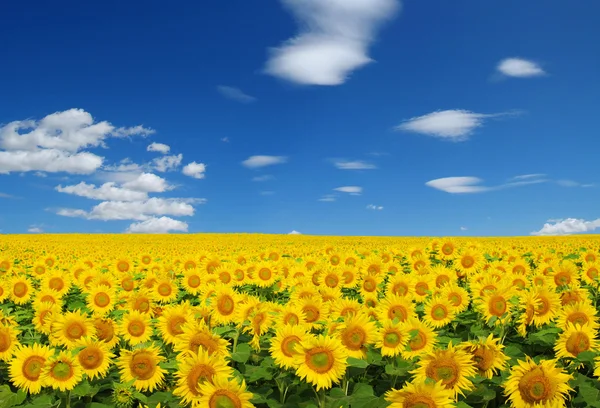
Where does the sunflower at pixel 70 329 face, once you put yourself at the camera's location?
facing the viewer

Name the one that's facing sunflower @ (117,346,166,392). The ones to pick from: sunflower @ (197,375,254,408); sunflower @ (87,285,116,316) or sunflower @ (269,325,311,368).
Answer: sunflower @ (87,285,116,316)

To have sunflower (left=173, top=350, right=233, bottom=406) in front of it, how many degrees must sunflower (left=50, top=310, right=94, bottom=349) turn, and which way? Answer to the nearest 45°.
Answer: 0° — it already faces it

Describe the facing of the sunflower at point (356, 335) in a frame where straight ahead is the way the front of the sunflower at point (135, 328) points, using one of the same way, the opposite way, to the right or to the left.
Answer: the same way

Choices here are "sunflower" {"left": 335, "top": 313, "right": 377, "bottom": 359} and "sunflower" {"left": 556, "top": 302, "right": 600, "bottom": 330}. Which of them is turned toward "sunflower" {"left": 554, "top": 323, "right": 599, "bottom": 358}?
"sunflower" {"left": 556, "top": 302, "right": 600, "bottom": 330}

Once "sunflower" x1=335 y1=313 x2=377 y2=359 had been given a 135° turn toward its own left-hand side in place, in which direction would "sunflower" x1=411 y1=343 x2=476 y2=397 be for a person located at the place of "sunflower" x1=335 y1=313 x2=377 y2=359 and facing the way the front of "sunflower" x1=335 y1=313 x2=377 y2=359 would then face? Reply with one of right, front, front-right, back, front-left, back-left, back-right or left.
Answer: right

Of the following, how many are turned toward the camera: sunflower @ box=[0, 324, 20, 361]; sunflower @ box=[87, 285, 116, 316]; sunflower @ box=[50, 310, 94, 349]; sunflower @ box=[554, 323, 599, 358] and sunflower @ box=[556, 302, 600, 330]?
5

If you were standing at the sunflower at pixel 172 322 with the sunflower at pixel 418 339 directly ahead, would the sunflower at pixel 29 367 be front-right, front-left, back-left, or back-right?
back-right

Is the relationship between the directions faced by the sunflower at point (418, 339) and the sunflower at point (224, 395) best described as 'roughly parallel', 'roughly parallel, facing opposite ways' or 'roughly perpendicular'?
roughly parallel

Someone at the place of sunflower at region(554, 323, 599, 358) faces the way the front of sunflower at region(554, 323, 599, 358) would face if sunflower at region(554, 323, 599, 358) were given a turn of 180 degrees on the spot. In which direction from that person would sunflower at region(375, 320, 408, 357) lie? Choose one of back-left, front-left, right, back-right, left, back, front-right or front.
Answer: back-left

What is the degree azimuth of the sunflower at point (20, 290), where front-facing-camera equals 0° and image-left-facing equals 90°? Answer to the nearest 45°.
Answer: approximately 0°

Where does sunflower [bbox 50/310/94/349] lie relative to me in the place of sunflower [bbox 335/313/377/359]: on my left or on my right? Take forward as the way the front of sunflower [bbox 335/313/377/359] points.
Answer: on my right

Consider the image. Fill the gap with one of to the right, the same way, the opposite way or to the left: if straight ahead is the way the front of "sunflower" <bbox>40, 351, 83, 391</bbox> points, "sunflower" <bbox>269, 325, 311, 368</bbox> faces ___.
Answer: the same way

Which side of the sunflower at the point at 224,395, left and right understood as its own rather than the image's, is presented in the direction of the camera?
front

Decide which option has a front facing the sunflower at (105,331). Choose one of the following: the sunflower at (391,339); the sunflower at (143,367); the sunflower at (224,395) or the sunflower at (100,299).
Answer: the sunflower at (100,299)

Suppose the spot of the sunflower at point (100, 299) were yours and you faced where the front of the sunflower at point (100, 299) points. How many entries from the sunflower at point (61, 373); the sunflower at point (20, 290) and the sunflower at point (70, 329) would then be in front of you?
2

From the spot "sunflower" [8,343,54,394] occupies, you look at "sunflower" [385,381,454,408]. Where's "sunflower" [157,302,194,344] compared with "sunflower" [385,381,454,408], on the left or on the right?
left

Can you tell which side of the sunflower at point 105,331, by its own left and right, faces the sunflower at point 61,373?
front
